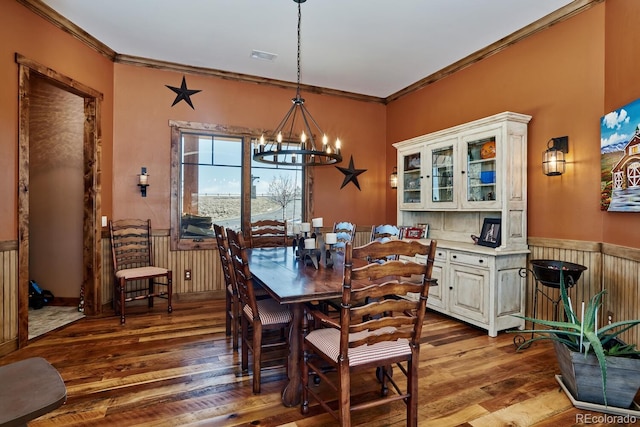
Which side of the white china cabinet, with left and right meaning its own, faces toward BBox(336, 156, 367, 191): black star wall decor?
right

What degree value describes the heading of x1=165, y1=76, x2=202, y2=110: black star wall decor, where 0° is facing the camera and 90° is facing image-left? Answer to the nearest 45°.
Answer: approximately 0°

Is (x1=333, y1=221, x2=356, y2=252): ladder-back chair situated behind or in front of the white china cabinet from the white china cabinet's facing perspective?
in front

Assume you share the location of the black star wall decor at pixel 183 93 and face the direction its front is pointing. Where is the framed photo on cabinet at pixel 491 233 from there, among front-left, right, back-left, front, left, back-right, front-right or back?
front-left

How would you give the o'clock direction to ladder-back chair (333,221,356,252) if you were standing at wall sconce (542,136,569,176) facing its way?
The ladder-back chair is roughly at 1 o'clock from the wall sconce.

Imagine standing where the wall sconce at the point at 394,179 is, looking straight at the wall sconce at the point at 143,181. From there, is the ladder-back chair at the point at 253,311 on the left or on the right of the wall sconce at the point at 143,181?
left

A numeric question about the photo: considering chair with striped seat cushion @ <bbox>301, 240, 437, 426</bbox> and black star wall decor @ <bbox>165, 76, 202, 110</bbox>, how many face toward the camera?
1

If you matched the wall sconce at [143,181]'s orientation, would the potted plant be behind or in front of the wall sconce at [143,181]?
in front

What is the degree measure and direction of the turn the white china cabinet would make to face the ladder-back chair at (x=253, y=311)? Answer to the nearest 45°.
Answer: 0° — it already faces it

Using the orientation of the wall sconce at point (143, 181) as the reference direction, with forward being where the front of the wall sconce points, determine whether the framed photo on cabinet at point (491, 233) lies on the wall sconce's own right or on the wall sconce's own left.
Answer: on the wall sconce's own left

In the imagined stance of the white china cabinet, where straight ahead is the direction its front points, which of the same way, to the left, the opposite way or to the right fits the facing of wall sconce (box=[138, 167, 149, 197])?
to the left
